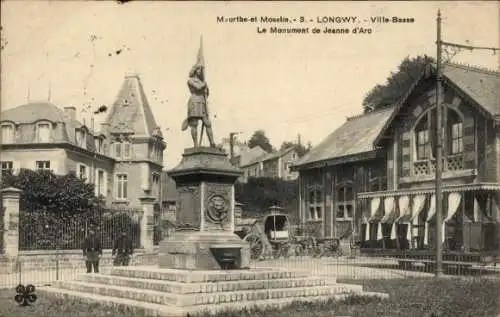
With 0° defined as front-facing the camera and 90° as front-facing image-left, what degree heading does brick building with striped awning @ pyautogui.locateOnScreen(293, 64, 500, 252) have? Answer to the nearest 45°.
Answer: approximately 45°

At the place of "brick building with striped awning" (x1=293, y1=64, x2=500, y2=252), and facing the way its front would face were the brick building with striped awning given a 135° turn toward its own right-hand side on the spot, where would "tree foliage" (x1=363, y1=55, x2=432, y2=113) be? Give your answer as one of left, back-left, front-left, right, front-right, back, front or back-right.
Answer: front

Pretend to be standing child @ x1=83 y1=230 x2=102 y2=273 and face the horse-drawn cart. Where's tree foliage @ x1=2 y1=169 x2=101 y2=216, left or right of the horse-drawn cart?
left

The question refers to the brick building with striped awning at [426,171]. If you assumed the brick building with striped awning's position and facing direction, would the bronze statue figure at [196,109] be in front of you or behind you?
in front

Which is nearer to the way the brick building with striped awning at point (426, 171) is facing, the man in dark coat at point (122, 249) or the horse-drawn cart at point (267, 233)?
the man in dark coat

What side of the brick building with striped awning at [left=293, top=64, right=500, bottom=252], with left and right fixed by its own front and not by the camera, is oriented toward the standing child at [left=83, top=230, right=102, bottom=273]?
front

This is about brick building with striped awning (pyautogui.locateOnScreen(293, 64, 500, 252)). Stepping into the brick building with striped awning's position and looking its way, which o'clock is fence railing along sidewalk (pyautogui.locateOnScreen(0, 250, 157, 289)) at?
The fence railing along sidewalk is roughly at 1 o'clock from the brick building with striped awning.

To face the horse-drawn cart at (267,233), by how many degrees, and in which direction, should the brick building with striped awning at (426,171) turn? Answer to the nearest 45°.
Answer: approximately 90° to its right
